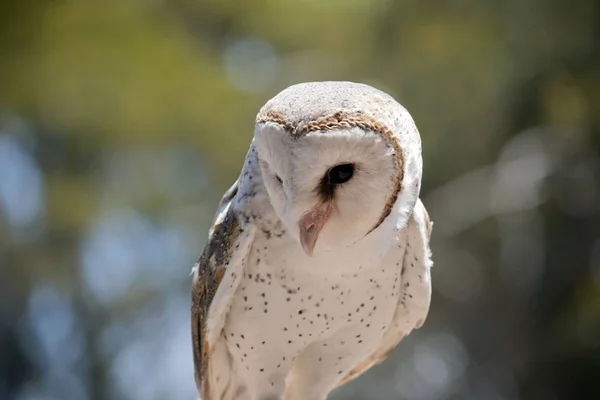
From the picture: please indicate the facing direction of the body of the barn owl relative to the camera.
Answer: toward the camera
